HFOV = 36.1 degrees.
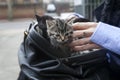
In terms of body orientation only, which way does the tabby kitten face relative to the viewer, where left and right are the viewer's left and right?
facing the viewer
